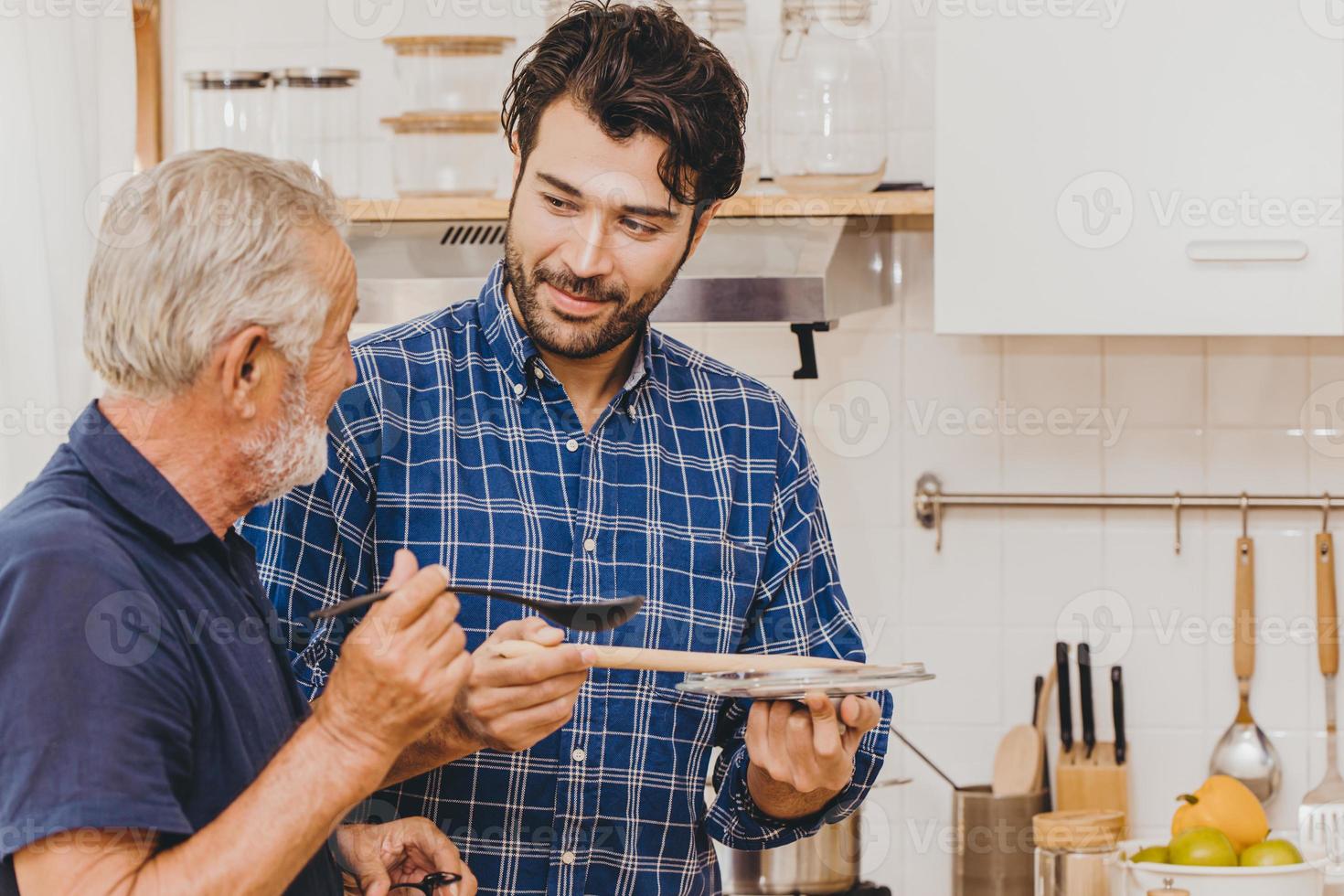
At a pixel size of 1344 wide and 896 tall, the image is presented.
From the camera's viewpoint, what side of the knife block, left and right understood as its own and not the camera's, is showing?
front

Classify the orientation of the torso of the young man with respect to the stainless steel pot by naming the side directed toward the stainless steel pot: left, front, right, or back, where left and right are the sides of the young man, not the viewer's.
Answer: back

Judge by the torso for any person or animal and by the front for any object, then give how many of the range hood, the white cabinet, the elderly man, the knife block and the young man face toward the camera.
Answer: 4

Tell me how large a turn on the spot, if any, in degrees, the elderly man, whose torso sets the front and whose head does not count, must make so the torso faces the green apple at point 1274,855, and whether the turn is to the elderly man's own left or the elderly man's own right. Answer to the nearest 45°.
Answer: approximately 45° to the elderly man's own left

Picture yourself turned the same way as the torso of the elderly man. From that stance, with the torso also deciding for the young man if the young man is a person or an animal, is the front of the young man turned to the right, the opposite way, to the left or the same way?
to the right

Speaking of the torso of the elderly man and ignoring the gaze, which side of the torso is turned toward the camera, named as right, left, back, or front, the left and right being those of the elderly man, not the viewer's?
right
